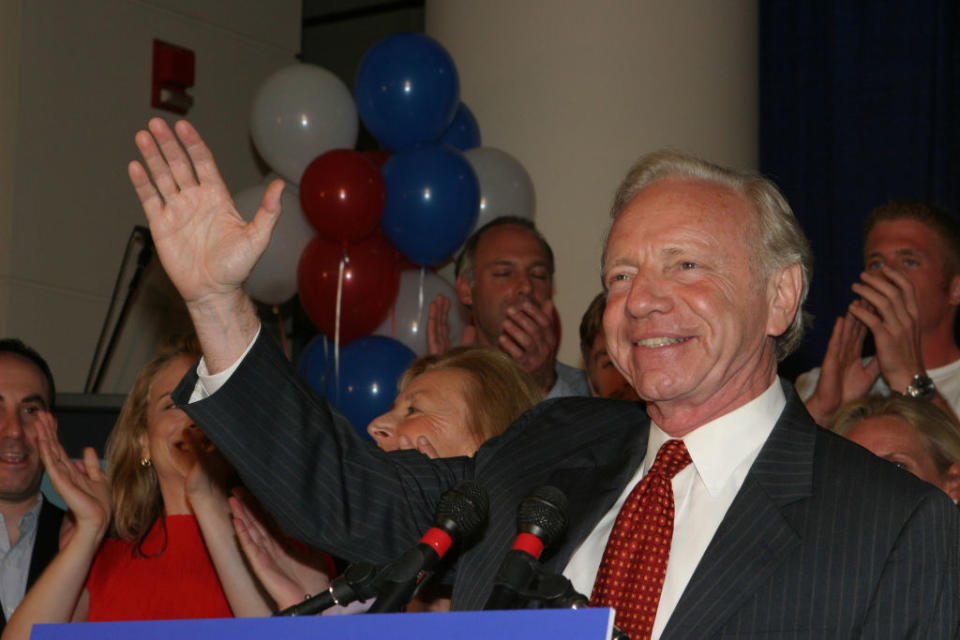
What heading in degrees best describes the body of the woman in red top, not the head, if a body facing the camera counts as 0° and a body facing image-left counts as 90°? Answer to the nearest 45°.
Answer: approximately 315°

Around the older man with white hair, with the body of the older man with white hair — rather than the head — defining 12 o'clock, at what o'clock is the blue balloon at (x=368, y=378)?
The blue balloon is roughly at 4 o'clock from the older man with white hair.

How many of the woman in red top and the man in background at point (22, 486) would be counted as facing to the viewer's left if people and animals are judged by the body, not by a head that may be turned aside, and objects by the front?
0

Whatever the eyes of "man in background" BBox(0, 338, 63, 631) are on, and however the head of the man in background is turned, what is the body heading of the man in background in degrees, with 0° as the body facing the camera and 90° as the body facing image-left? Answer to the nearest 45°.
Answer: approximately 0°

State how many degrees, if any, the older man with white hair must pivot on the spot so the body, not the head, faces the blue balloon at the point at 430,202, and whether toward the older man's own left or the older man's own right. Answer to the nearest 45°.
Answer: approximately 135° to the older man's own right

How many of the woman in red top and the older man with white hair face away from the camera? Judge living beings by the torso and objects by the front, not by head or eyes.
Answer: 0

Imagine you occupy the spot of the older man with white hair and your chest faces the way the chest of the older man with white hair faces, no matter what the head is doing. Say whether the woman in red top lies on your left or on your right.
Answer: on your right

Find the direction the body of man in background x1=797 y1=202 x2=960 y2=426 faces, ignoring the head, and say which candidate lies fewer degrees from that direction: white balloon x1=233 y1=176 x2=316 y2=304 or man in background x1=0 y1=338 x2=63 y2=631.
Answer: the man in background

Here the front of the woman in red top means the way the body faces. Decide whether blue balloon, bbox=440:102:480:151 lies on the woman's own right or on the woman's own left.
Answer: on the woman's own left
